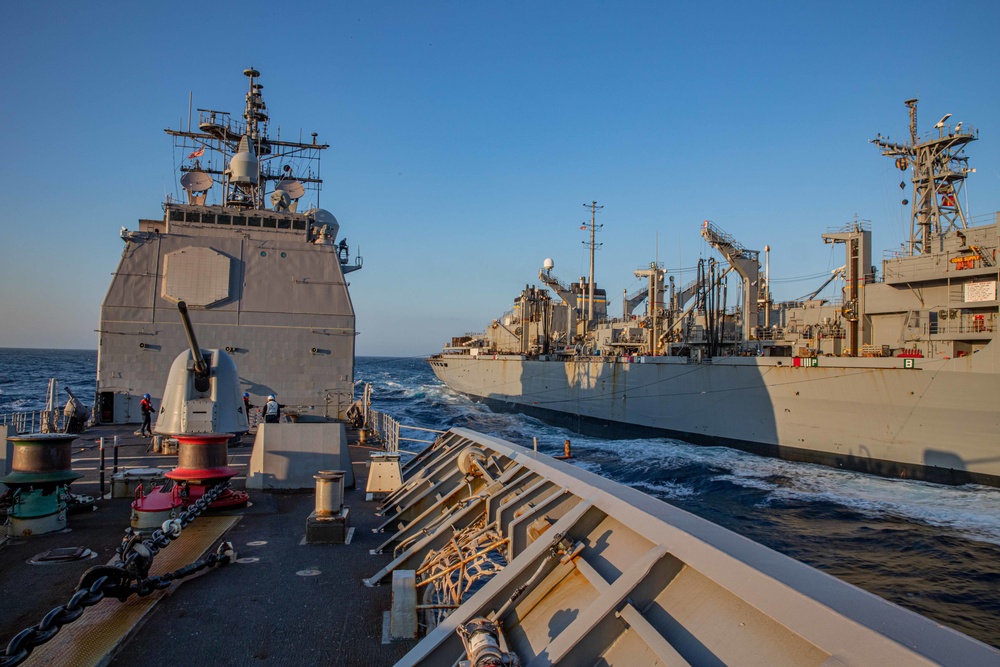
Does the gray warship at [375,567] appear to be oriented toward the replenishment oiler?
no

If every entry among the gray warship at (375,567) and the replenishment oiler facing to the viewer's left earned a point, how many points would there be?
0

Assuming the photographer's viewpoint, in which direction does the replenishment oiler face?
facing the viewer and to the right of the viewer

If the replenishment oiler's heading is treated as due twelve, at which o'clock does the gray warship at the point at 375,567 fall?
The gray warship is roughly at 2 o'clock from the replenishment oiler.

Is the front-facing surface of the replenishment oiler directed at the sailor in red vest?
no

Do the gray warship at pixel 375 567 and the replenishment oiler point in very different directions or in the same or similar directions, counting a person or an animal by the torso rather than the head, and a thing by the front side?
same or similar directions
